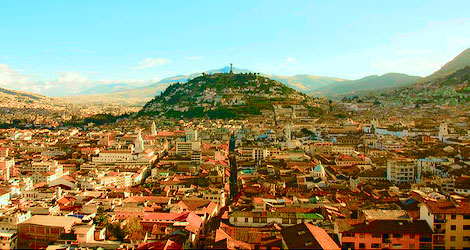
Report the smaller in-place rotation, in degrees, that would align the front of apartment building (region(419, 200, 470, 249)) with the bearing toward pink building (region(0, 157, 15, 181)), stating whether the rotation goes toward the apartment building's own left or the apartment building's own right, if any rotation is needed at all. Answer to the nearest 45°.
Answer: approximately 90° to the apartment building's own right

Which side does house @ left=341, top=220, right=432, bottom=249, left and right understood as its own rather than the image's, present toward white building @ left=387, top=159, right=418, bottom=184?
back

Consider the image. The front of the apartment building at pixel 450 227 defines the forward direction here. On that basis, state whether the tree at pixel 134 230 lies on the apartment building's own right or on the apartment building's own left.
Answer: on the apartment building's own right

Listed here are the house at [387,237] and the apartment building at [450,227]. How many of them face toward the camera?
2

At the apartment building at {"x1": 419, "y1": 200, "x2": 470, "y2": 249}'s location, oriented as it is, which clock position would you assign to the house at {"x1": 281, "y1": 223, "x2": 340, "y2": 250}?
The house is roughly at 2 o'clock from the apartment building.

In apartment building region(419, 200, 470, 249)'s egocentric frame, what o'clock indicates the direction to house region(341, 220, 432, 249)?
The house is roughly at 2 o'clock from the apartment building.

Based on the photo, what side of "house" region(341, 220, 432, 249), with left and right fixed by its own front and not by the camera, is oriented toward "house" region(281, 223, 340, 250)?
right

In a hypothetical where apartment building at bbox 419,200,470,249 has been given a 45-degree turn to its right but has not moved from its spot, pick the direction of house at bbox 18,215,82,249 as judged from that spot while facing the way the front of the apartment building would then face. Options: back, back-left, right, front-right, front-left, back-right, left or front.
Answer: front-right

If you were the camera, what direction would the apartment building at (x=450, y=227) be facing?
facing the viewer

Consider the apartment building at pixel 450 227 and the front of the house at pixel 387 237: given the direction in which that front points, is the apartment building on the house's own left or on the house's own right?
on the house's own left

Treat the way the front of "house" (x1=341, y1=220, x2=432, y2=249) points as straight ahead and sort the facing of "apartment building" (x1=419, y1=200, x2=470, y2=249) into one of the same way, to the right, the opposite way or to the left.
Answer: the same way

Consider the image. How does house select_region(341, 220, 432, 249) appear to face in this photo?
toward the camera

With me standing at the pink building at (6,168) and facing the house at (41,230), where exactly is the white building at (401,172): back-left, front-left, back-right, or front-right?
front-left
